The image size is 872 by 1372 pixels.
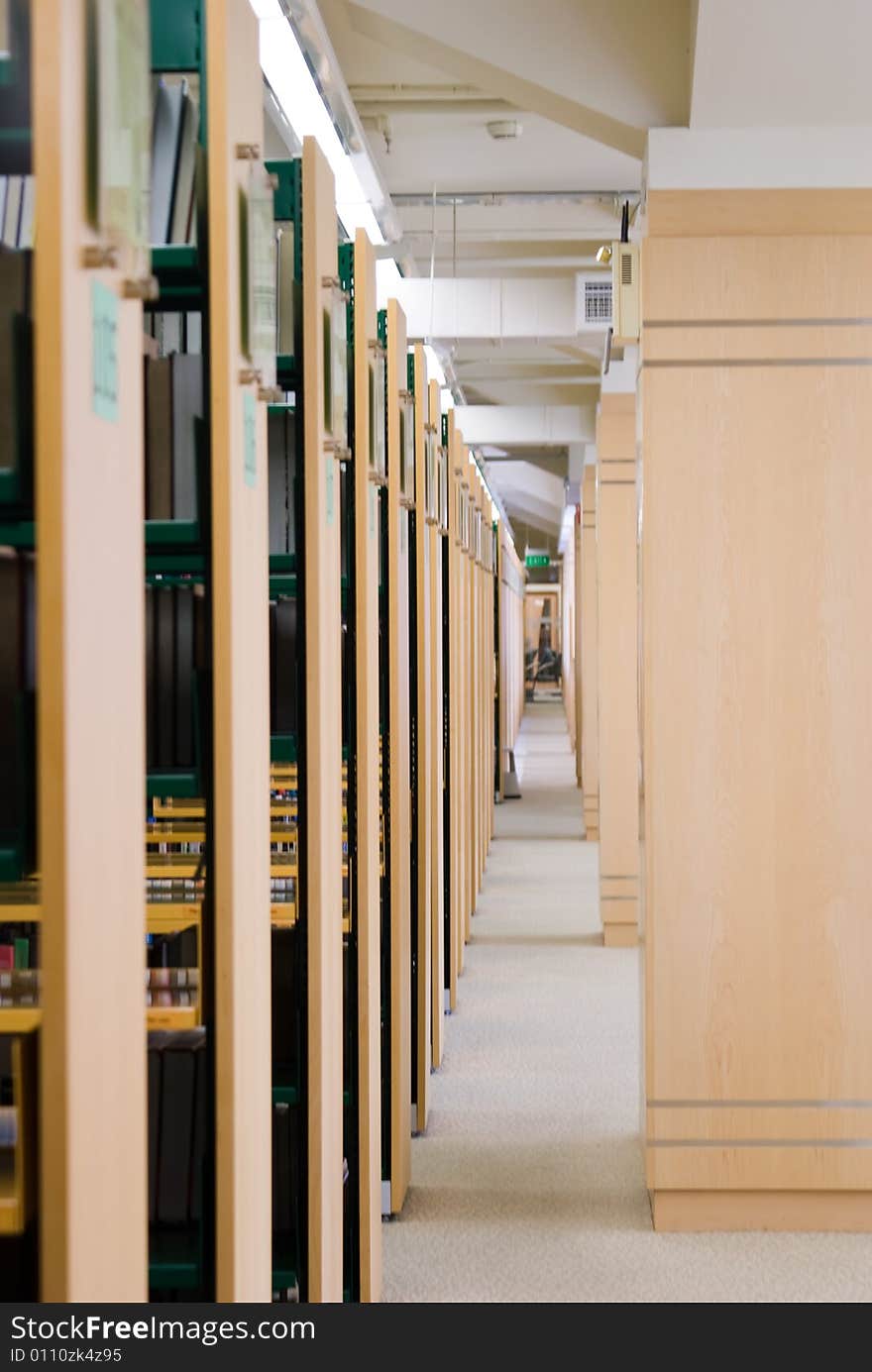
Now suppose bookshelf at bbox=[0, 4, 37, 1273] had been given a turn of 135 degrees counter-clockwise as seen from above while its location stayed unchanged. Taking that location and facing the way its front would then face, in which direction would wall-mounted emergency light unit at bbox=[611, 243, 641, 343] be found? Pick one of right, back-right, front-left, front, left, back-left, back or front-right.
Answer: front

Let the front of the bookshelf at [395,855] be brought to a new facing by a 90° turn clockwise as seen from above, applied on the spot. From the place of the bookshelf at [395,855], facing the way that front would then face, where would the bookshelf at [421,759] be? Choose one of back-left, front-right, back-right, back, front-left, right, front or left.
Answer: right

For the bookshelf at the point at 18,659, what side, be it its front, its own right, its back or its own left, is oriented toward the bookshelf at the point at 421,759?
back

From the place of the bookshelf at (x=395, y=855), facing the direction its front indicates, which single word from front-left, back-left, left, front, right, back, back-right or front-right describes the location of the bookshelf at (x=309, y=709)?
front

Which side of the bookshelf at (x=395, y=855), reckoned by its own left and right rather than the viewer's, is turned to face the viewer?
front

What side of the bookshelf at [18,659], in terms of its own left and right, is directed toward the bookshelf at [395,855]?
back

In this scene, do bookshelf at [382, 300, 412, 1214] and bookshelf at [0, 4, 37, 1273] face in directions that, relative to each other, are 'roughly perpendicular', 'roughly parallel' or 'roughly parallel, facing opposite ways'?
roughly parallel

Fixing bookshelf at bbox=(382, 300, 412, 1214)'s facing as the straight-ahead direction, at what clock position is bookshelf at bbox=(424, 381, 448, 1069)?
bookshelf at bbox=(424, 381, 448, 1069) is roughly at 6 o'clock from bookshelf at bbox=(382, 300, 412, 1214).

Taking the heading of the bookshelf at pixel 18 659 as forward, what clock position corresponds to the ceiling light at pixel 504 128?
The ceiling light is roughly at 7 o'clock from the bookshelf.

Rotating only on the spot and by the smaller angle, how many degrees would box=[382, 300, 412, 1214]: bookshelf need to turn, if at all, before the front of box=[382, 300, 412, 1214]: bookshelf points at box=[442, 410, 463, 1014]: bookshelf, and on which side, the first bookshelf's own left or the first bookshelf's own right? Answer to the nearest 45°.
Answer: approximately 180°

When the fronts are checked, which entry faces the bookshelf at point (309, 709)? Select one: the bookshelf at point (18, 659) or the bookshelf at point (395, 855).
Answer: the bookshelf at point (395, 855)

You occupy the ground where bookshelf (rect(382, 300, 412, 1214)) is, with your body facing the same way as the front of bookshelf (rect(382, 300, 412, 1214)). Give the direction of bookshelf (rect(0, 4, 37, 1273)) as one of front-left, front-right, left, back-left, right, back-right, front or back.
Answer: front

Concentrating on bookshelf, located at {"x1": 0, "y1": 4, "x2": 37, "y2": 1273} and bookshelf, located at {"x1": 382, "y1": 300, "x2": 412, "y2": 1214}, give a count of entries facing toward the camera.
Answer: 2

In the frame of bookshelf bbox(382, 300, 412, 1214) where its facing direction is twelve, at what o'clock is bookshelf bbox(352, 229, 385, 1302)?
bookshelf bbox(352, 229, 385, 1302) is roughly at 12 o'clock from bookshelf bbox(382, 300, 412, 1214).
